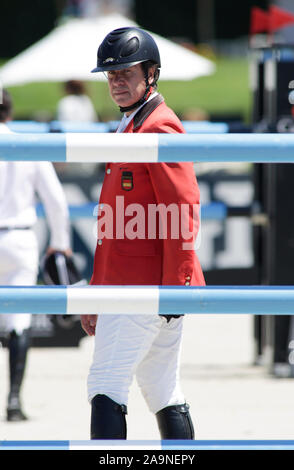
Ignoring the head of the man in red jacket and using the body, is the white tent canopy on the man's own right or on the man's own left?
on the man's own right

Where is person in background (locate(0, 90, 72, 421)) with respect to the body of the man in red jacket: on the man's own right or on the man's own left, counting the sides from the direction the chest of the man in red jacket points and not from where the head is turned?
on the man's own right
